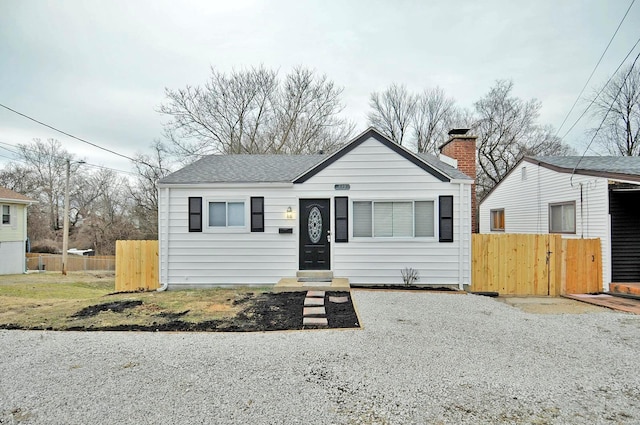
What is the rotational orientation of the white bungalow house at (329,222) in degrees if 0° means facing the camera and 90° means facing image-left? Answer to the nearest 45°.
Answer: approximately 0°

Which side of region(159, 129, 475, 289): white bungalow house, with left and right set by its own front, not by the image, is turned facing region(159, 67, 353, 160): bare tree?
back

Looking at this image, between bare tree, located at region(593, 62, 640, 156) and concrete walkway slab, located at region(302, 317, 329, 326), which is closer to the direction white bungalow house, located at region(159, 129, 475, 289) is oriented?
the concrete walkway slab

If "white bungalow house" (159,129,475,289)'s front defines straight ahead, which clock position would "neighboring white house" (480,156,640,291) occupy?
The neighboring white house is roughly at 9 o'clock from the white bungalow house.

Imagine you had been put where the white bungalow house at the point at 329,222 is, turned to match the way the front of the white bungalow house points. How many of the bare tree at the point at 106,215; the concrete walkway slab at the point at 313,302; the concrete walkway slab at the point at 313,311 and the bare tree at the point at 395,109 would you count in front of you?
2

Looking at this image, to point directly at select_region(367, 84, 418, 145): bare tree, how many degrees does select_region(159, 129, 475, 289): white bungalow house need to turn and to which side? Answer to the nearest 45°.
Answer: approximately 180°

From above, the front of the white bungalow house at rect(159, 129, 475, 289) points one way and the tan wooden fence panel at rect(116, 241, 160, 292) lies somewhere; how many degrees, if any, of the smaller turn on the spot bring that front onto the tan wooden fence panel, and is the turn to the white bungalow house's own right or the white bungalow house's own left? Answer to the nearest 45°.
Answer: approximately 90° to the white bungalow house's own right
